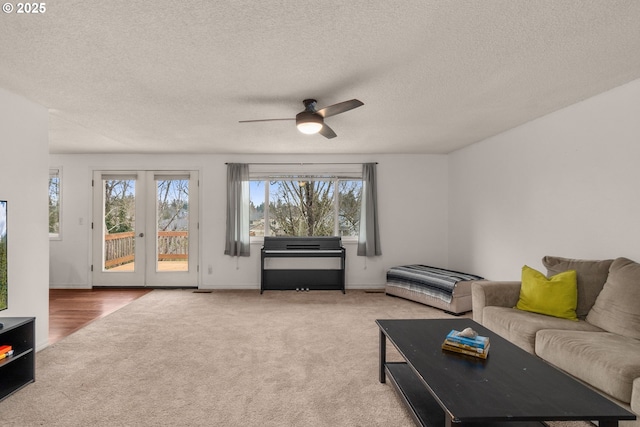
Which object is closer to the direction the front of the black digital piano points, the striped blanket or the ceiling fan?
the ceiling fan

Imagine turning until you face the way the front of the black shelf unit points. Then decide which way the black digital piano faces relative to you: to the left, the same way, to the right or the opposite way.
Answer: to the right

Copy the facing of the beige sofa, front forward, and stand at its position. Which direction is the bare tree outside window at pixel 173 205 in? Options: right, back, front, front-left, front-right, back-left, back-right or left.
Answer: front-right

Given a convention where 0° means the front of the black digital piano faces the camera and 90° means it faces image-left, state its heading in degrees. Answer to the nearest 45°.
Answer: approximately 0°

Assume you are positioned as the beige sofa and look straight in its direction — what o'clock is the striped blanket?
The striped blanket is roughly at 3 o'clock from the beige sofa.

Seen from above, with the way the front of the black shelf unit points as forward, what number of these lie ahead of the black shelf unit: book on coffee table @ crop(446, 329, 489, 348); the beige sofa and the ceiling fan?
3

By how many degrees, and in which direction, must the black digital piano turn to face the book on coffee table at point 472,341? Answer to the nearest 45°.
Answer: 0° — it already faces it

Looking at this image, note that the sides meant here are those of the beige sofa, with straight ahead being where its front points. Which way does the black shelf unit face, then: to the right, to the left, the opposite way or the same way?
the opposite way

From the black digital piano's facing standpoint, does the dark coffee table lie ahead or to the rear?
ahead

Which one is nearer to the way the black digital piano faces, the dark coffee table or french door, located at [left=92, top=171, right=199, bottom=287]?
the dark coffee table

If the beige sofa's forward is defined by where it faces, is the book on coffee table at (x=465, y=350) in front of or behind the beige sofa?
in front

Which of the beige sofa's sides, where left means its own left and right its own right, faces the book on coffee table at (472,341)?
front

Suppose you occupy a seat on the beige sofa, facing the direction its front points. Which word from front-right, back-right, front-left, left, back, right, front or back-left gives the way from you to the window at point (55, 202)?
front-right

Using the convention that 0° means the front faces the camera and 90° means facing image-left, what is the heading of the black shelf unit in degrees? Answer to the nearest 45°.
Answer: approximately 315°

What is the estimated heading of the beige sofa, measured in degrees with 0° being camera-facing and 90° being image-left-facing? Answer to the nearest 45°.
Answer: approximately 45°

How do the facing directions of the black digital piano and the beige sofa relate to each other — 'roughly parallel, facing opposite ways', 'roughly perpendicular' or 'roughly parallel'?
roughly perpendicular

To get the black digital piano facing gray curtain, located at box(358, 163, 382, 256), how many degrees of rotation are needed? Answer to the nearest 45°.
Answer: approximately 90° to its left

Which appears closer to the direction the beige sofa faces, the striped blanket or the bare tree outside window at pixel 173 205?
the bare tree outside window

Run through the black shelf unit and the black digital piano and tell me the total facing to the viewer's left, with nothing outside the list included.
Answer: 0
